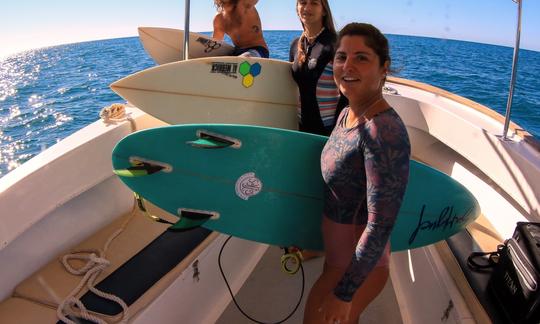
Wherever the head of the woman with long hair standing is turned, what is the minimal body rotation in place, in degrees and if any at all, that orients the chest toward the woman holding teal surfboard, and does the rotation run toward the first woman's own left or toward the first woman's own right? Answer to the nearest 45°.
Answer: approximately 45° to the first woman's own left

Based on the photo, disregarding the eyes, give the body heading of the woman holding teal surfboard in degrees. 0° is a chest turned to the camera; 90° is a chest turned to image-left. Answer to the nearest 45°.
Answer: approximately 45°

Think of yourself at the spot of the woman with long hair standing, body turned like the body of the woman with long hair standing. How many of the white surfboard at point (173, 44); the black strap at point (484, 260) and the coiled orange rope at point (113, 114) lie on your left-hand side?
1

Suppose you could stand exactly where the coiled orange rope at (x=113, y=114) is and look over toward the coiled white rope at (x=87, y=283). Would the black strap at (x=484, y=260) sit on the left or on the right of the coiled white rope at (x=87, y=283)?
left

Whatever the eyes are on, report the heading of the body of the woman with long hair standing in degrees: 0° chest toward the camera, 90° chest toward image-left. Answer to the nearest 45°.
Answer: approximately 45°

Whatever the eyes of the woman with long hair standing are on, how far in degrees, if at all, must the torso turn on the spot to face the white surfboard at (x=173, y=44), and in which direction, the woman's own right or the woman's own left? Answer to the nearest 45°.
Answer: approximately 90° to the woman's own right

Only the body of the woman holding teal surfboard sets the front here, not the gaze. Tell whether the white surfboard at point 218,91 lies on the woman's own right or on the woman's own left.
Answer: on the woman's own right

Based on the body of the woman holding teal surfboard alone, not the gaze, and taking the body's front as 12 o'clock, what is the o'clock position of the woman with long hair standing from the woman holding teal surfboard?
The woman with long hair standing is roughly at 4 o'clock from the woman holding teal surfboard.

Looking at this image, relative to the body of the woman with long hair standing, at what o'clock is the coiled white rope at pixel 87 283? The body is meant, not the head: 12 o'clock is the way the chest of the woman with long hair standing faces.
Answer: The coiled white rope is roughly at 12 o'clock from the woman with long hair standing.
